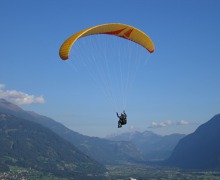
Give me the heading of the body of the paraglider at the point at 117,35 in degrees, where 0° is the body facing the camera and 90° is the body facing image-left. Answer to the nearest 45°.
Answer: approximately 135°
